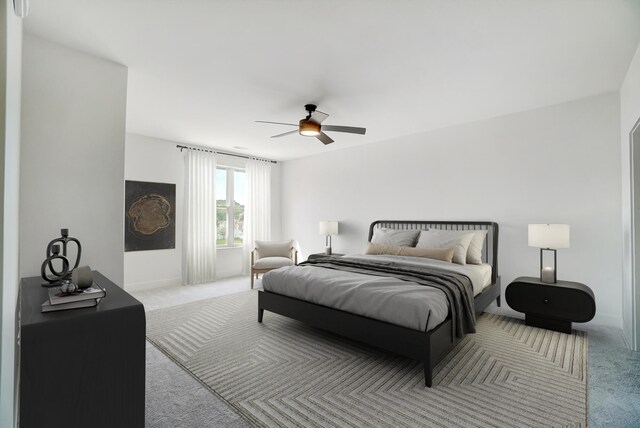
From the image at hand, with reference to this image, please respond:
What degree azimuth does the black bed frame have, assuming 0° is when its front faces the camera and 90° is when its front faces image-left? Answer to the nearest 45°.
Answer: approximately 45°

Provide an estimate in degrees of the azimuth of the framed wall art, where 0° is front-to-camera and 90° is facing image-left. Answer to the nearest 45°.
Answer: approximately 315°

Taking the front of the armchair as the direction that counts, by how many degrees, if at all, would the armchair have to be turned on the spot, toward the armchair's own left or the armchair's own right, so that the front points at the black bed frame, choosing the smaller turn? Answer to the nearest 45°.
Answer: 0° — it already faces it

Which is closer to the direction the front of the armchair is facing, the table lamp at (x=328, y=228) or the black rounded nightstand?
the black rounded nightstand

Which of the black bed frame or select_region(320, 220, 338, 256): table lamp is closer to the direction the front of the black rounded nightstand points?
the black bed frame

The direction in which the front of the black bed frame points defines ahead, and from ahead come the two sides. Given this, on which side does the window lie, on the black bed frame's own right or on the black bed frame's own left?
on the black bed frame's own right

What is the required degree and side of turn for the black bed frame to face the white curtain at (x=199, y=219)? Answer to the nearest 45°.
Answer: approximately 90° to its right

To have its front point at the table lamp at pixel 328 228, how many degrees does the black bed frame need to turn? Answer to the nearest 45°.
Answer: approximately 135° to its right
